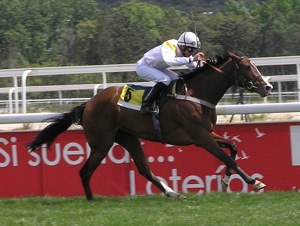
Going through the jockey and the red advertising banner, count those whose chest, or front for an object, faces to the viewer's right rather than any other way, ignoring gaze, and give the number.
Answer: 1

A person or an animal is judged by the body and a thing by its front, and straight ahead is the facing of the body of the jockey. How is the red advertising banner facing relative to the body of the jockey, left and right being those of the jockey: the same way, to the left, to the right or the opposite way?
to the right

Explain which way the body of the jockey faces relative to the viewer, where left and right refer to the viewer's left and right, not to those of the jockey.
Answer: facing to the right of the viewer

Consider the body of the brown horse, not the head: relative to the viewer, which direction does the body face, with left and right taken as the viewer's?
facing to the right of the viewer

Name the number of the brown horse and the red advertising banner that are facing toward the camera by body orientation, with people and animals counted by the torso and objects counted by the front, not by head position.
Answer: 1

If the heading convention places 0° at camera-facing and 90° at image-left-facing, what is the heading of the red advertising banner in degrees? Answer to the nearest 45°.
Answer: approximately 0°

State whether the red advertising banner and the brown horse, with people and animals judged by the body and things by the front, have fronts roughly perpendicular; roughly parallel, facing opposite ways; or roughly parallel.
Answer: roughly perpendicular
